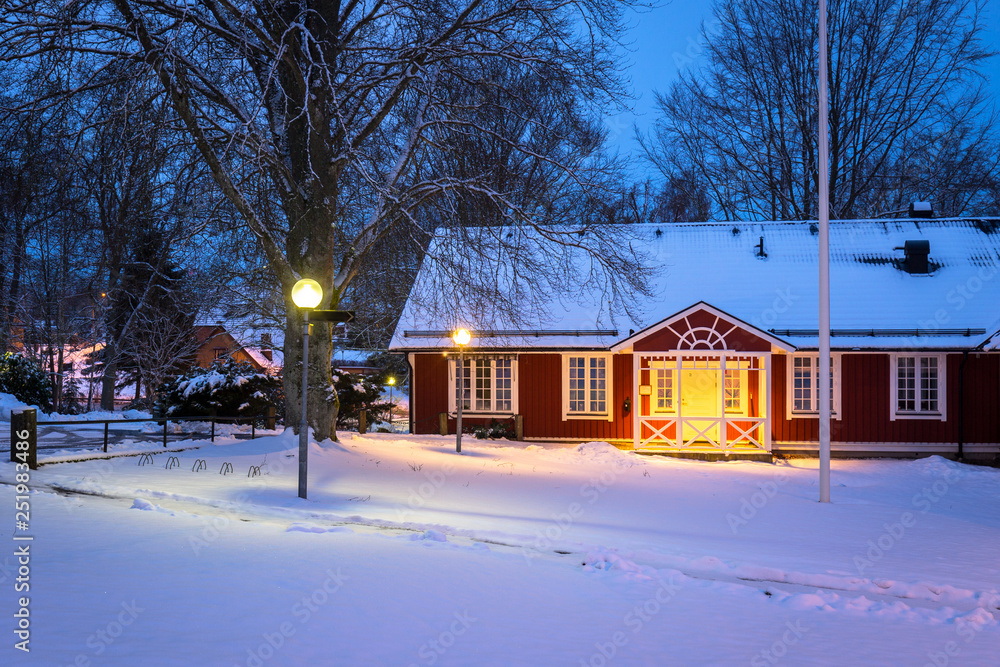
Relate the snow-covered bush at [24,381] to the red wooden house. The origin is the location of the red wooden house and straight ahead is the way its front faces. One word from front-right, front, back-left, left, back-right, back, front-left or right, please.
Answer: right

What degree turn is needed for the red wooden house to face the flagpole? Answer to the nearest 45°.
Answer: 0° — it already faces it

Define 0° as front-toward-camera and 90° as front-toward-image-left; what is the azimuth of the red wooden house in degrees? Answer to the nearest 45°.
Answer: approximately 0°

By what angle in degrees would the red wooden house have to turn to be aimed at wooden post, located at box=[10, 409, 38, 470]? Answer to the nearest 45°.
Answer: approximately 45° to its right

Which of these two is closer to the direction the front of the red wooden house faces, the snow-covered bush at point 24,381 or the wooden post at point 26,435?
the wooden post

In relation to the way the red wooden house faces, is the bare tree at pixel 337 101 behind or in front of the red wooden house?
in front

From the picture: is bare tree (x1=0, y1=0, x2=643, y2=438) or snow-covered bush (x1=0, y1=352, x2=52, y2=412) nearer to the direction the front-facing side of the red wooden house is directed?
the bare tree

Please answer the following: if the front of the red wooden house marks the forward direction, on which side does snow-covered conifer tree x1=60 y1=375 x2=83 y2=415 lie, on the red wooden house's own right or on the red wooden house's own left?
on the red wooden house's own right

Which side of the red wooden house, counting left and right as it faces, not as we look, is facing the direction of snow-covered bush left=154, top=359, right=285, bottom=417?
right
